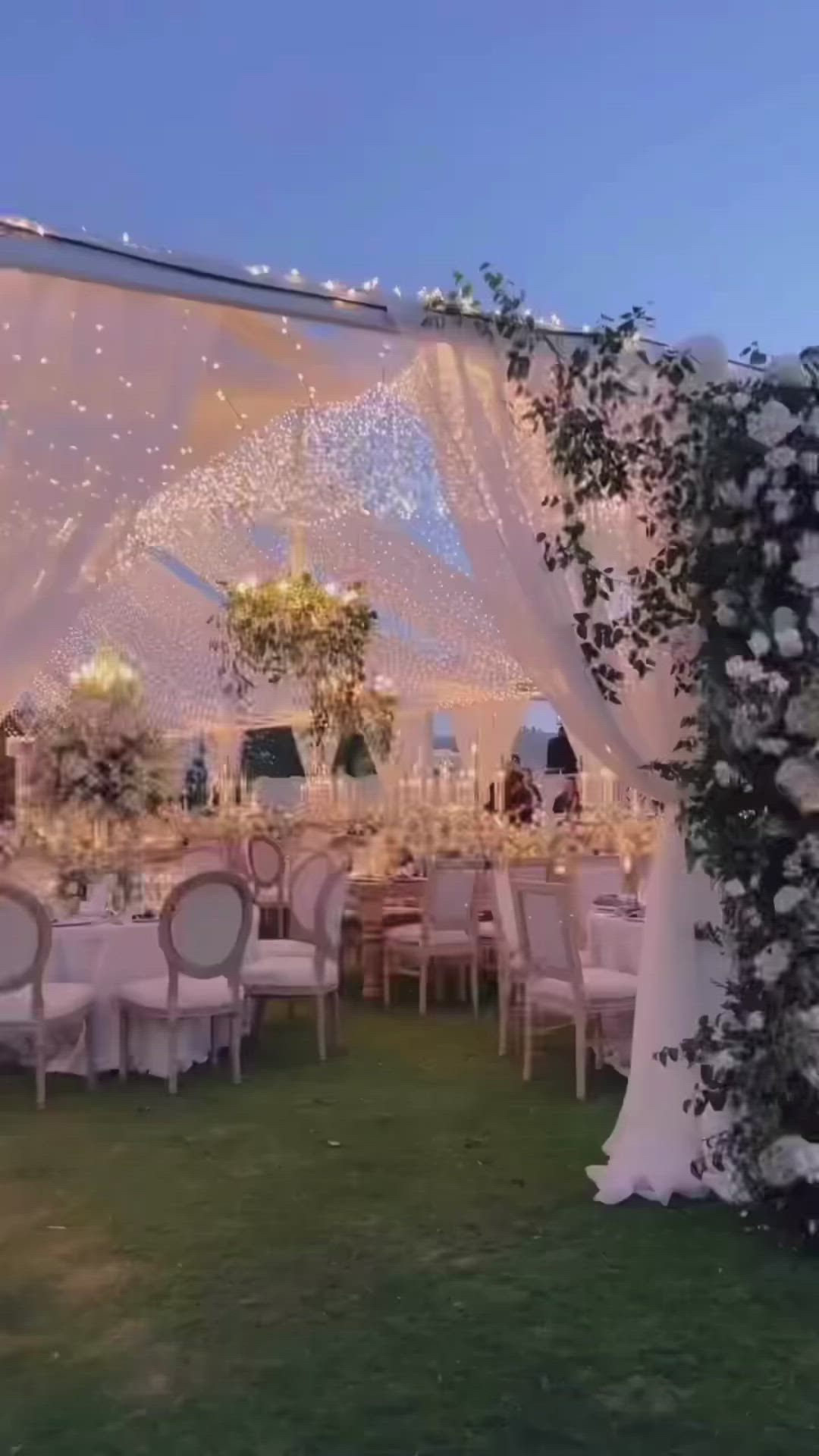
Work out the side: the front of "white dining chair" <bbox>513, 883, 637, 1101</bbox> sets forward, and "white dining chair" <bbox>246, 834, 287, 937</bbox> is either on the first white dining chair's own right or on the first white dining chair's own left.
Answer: on the first white dining chair's own left

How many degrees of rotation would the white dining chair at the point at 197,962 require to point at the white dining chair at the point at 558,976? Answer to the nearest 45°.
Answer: approximately 135° to its right

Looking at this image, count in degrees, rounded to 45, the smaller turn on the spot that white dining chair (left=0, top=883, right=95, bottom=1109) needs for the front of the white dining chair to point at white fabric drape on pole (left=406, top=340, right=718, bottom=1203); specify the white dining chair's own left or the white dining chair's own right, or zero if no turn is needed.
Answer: approximately 90° to the white dining chair's own right

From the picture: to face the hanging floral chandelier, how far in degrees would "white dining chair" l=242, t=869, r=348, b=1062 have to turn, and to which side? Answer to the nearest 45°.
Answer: approximately 90° to its right

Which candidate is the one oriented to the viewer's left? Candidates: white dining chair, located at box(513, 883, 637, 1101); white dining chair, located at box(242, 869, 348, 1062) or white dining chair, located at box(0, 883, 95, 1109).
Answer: white dining chair, located at box(242, 869, 348, 1062)

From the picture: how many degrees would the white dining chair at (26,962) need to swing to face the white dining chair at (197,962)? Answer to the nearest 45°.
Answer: approximately 45° to its right

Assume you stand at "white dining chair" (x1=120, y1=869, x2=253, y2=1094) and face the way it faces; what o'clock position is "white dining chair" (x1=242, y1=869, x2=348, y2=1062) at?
"white dining chair" (x1=242, y1=869, x2=348, y2=1062) is roughly at 3 o'clock from "white dining chair" (x1=120, y1=869, x2=253, y2=1094).

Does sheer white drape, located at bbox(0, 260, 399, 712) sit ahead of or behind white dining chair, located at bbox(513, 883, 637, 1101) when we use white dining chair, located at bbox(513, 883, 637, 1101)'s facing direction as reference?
behind

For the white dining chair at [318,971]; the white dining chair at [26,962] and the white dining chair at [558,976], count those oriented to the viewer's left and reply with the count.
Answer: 1

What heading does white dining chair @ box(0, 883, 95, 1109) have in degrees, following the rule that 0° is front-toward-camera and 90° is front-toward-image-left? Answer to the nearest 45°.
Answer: approximately 225°

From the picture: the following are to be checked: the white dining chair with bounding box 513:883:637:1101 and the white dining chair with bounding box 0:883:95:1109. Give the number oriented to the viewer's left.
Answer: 0

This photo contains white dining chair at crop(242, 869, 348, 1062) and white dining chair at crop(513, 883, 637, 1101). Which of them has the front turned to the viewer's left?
white dining chair at crop(242, 869, 348, 1062)

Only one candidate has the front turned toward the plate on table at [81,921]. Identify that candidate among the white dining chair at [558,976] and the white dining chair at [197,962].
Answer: the white dining chair at [197,962]

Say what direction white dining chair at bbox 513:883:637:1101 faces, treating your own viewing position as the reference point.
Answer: facing away from the viewer and to the right of the viewer

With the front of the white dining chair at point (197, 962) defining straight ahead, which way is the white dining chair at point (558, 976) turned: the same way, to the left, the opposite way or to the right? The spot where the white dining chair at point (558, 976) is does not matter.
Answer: to the right
